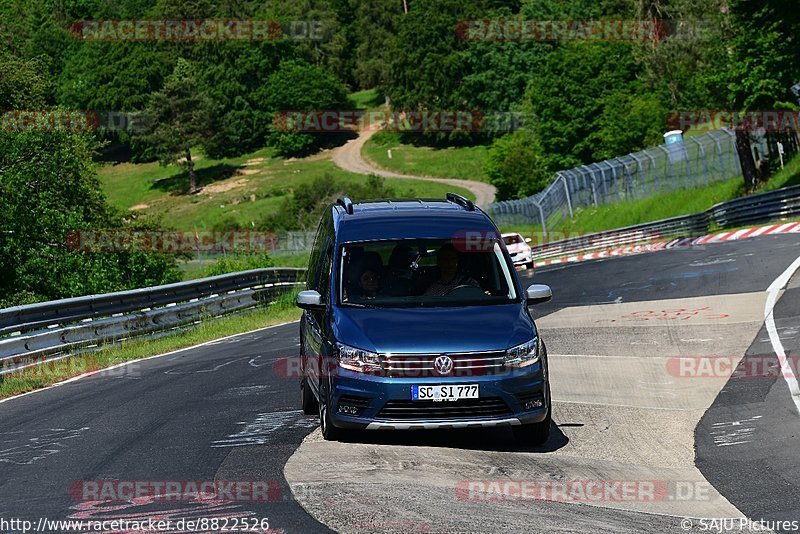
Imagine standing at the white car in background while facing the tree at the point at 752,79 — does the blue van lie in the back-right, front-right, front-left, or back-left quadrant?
back-right

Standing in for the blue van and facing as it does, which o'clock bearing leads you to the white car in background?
The white car in background is roughly at 6 o'clock from the blue van.

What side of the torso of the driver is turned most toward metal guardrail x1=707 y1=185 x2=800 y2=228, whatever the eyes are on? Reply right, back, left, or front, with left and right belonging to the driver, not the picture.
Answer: back

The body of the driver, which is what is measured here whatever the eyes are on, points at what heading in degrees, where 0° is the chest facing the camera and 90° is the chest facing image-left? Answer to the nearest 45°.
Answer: approximately 0°

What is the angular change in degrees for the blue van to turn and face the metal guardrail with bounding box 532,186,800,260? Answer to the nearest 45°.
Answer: approximately 180°

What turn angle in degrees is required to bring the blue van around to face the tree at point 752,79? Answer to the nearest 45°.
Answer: approximately 180°

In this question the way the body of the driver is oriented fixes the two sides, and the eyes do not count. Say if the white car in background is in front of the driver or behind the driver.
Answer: behind

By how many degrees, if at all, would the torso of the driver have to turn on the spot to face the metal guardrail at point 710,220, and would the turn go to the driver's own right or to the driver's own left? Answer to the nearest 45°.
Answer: approximately 180°

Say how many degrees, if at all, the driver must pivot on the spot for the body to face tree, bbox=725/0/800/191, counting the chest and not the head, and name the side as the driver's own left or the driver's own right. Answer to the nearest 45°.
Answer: approximately 180°
